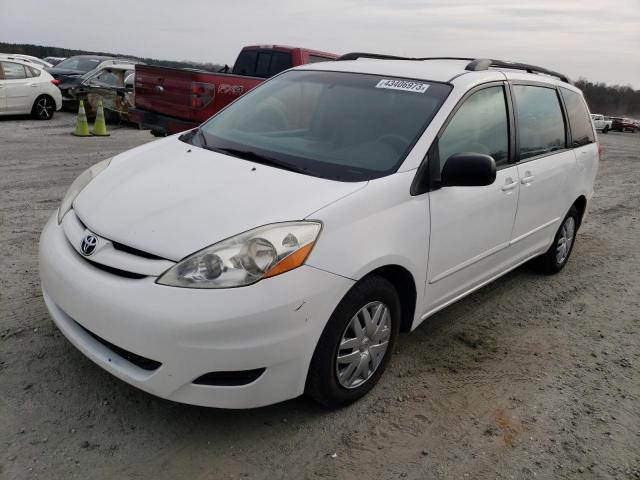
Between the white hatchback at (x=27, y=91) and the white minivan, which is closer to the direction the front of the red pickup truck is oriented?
the white hatchback

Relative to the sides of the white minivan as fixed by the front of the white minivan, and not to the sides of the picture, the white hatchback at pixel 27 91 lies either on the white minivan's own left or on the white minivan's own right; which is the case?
on the white minivan's own right

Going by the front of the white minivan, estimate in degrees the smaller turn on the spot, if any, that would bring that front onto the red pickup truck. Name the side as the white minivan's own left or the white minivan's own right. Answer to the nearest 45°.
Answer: approximately 135° to the white minivan's own right

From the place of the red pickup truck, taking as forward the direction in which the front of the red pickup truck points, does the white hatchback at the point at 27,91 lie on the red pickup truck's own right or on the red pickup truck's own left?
on the red pickup truck's own left

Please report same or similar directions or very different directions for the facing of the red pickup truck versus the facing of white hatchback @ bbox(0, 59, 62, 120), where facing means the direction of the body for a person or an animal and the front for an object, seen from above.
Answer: very different directions

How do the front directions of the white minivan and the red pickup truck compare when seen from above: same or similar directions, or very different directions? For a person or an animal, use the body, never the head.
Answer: very different directions

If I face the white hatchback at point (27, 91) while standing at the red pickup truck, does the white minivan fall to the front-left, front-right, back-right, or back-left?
back-left

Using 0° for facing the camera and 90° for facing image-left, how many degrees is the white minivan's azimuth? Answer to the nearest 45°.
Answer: approximately 45°

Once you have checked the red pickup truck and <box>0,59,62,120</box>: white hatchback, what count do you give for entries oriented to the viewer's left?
1

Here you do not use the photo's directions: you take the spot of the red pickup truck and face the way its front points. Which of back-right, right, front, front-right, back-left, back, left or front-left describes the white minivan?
back-right

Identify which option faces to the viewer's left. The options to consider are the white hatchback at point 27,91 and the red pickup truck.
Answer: the white hatchback

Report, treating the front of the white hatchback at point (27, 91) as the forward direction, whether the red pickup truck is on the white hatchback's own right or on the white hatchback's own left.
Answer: on the white hatchback's own left

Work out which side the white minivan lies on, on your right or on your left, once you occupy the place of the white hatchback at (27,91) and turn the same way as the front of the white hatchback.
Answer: on your left

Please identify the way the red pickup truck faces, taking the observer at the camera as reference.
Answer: facing away from the viewer and to the right of the viewer

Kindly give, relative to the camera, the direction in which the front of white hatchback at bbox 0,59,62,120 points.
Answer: facing to the left of the viewer
